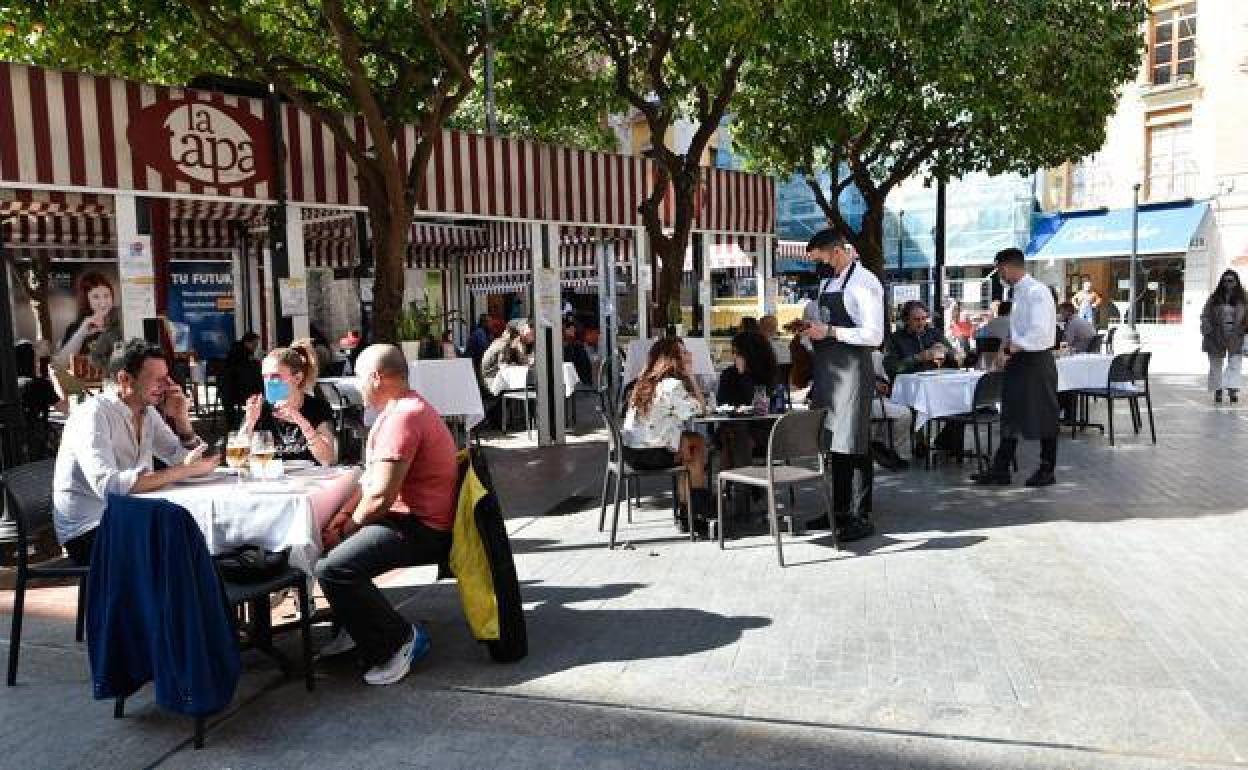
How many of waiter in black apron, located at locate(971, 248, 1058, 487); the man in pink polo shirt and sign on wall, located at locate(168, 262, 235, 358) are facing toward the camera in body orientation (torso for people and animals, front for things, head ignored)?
1

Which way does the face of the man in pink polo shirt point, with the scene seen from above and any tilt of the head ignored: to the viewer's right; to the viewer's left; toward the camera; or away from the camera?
to the viewer's left

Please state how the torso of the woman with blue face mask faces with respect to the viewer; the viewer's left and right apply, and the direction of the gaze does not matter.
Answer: facing the viewer and to the left of the viewer

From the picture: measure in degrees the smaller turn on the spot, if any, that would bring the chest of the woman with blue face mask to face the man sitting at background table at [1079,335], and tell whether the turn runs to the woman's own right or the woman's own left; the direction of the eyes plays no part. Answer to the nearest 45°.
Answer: approximately 135° to the woman's own left

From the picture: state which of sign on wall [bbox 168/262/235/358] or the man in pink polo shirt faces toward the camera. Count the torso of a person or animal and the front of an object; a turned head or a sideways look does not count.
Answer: the sign on wall

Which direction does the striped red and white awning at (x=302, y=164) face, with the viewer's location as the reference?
facing the viewer and to the right of the viewer

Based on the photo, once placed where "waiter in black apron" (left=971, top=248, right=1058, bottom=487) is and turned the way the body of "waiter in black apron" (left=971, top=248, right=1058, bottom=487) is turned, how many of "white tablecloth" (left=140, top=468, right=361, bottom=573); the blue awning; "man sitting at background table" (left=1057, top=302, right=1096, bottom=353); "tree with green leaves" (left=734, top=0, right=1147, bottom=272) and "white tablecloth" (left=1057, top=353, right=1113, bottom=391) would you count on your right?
4

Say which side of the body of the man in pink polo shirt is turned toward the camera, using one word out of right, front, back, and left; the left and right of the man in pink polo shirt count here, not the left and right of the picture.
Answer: left

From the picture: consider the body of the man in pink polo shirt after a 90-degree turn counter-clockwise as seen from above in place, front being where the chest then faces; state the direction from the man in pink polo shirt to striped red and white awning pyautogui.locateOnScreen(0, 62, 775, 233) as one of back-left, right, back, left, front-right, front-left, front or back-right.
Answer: back

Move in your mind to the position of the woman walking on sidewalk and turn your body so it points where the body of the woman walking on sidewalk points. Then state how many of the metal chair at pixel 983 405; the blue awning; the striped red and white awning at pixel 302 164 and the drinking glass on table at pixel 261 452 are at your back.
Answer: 1

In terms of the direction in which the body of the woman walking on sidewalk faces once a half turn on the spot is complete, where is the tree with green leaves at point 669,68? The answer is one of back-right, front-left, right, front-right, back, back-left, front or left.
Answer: back-left

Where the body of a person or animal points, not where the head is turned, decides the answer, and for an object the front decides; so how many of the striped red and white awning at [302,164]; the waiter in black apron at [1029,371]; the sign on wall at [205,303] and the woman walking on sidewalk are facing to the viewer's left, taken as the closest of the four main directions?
1

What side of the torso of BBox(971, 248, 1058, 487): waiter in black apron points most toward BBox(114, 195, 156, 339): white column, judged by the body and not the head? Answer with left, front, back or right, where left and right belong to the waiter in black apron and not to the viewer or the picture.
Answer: front

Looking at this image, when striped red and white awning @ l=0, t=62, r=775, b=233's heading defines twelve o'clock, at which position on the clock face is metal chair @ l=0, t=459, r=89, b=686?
The metal chair is roughly at 2 o'clock from the striped red and white awning.

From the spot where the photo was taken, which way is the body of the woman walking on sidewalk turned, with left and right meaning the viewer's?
facing the viewer

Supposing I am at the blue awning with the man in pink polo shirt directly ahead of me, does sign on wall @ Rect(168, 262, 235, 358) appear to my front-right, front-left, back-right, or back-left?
front-right

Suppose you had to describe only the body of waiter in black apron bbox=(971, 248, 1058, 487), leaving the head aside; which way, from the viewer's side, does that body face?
to the viewer's left
